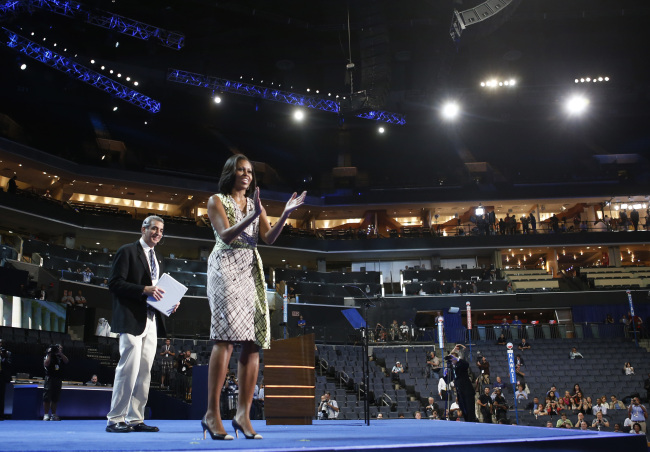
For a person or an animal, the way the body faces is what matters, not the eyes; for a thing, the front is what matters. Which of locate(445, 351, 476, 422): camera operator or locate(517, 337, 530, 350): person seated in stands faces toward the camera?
the person seated in stands

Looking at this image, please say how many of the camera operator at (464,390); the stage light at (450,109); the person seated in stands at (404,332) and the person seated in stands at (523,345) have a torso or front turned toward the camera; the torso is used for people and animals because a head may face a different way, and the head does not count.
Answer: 3

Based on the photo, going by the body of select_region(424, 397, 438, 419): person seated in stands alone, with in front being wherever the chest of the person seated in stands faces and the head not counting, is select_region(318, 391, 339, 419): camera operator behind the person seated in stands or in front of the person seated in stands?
in front

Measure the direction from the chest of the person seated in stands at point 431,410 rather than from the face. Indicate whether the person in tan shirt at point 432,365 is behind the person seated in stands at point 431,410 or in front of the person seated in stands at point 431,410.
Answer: behind

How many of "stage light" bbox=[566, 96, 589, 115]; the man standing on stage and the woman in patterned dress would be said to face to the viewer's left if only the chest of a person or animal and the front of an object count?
0

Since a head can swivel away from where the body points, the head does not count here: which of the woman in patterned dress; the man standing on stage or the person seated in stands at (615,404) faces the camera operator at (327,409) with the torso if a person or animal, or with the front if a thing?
the person seated in stands

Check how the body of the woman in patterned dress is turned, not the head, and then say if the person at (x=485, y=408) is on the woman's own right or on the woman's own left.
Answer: on the woman's own left

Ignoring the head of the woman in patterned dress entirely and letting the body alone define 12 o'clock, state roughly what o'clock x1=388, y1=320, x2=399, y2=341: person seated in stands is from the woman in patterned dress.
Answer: The person seated in stands is roughly at 8 o'clock from the woman in patterned dress.

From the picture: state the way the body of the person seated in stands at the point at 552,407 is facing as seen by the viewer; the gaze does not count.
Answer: toward the camera

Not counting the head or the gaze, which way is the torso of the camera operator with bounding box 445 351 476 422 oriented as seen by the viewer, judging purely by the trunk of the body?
to the viewer's left

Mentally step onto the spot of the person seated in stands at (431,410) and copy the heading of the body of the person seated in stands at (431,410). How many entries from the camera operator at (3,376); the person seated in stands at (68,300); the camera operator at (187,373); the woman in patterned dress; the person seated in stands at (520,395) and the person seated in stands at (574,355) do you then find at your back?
2

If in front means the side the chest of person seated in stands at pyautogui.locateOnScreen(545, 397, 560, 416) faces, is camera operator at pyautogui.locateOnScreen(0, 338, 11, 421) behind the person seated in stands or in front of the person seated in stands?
in front

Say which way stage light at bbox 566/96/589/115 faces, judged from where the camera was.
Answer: facing the viewer

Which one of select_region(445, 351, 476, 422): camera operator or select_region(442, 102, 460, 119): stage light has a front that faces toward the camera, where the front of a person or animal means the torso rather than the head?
the stage light

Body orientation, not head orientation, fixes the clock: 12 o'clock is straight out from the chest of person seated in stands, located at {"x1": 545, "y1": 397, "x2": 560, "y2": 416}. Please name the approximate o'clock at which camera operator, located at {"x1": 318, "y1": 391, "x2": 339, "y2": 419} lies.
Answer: The camera operator is roughly at 2 o'clock from the person seated in stands.

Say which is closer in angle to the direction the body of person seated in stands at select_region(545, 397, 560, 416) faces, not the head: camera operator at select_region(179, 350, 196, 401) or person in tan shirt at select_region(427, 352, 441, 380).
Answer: the camera operator
